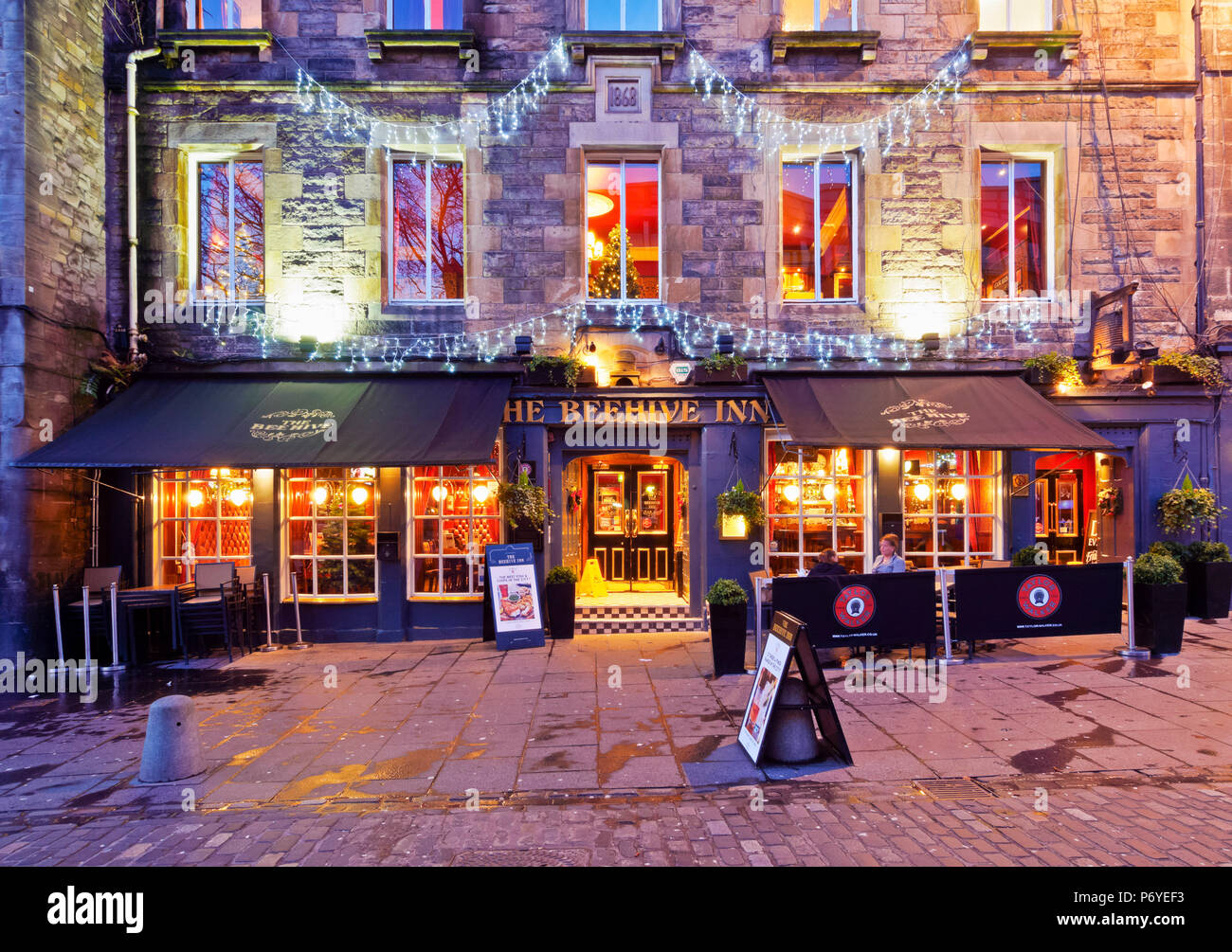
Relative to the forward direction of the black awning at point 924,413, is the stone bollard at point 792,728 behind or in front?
in front

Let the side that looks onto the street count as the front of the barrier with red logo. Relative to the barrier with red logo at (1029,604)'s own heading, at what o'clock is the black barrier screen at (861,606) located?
The black barrier screen is roughly at 2 o'clock from the barrier with red logo.

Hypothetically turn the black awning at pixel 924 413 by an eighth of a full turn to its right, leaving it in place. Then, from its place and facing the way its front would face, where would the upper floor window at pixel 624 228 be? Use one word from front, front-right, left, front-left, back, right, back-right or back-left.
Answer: front-right

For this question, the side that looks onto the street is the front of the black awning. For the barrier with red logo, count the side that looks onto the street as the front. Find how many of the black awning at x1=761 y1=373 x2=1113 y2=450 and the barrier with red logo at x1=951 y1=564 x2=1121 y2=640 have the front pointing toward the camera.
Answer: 2

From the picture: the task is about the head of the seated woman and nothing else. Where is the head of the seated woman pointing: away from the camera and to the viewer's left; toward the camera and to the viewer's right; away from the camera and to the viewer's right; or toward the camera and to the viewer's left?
toward the camera and to the viewer's left

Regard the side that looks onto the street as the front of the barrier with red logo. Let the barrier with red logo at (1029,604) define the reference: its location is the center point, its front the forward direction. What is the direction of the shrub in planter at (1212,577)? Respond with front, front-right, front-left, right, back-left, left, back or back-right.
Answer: back-left

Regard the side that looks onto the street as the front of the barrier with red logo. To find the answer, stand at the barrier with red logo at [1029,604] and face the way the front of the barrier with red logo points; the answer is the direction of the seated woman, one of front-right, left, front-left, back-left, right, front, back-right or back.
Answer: right

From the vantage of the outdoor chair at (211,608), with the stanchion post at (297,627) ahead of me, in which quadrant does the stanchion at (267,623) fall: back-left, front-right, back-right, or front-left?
front-left

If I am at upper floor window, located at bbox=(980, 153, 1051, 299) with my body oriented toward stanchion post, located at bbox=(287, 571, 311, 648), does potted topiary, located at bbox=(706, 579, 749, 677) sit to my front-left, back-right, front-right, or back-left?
front-left

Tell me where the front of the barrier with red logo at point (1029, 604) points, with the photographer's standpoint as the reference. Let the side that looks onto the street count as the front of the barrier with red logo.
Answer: facing the viewer
